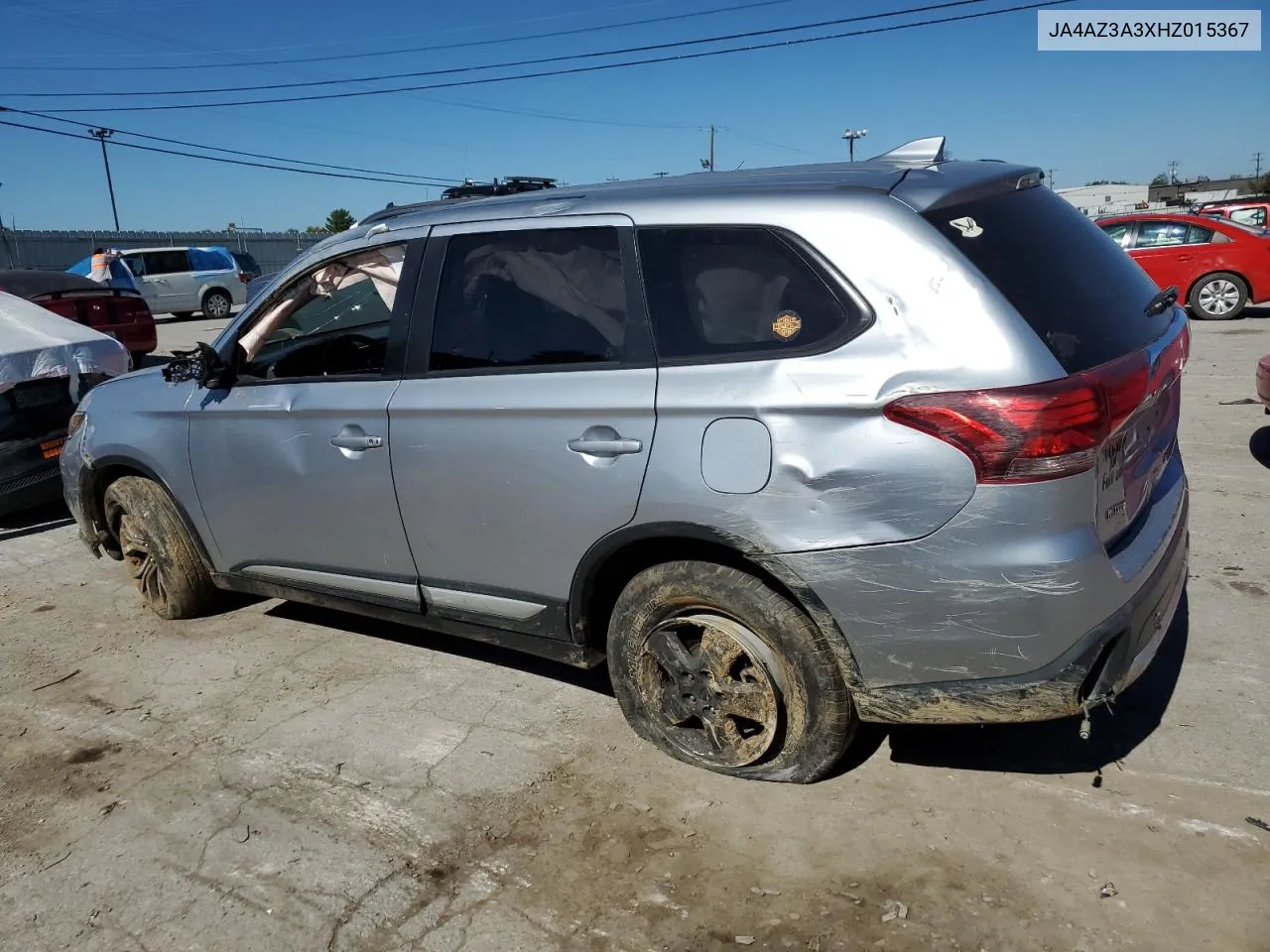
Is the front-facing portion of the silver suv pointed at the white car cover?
yes

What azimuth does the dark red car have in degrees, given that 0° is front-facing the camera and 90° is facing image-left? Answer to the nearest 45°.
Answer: approximately 135°

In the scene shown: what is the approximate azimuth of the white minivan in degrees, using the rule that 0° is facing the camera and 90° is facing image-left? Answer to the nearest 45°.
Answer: approximately 90°

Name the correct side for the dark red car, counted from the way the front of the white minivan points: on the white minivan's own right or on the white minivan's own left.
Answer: on the white minivan's own left

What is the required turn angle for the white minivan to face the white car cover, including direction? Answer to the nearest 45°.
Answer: approximately 90° to its left

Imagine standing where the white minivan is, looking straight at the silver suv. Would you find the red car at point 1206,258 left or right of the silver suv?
left

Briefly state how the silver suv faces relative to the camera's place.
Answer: facing away from the viewer and to the left of the viewer

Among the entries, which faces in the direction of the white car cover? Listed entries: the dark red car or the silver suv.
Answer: the silver suv

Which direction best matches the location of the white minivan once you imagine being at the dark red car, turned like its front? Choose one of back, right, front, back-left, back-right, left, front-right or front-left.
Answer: front-right

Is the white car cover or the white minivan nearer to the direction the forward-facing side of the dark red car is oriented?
the white minivan

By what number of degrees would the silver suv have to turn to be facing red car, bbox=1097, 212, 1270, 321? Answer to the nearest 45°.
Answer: approximately 90° to its right

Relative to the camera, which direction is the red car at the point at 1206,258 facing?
to the viewer's left

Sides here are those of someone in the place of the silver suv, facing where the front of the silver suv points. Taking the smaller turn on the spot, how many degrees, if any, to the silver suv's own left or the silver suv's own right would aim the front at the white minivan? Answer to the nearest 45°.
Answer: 0° — it already faces it

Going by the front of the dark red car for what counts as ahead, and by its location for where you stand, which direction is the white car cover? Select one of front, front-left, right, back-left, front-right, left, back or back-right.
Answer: back-left
